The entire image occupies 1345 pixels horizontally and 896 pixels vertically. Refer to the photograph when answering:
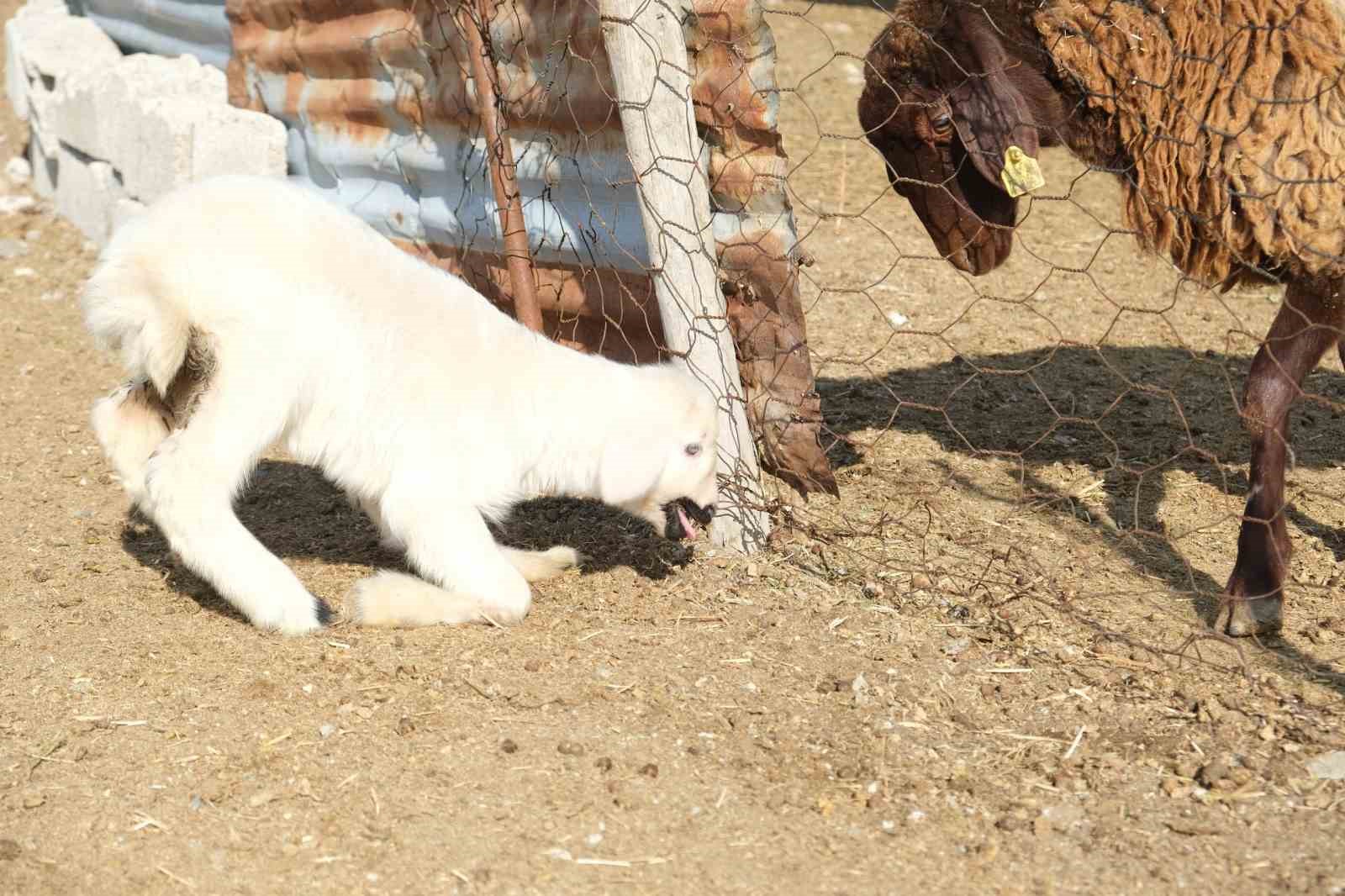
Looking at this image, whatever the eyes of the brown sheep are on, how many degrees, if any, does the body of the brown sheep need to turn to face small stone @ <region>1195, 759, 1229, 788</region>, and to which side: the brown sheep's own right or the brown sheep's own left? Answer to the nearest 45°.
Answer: approximately 90° to the brown sheep's own left

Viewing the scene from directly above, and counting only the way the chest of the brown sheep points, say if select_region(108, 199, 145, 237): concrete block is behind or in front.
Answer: in front

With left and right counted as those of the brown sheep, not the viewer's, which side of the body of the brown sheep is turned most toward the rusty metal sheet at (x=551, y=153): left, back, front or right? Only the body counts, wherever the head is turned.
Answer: front

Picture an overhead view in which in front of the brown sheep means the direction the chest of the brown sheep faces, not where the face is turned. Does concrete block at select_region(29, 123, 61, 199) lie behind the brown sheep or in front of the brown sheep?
in front

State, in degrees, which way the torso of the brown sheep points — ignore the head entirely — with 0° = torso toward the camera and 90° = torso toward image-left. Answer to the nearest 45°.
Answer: approximately 90°

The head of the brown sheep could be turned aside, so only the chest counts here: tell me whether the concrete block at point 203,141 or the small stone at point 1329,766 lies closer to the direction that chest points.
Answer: the concrete block

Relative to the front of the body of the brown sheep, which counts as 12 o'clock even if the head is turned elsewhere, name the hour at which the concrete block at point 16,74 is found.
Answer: The concrete block is roughly at 1 o'clock from the brown sheep.

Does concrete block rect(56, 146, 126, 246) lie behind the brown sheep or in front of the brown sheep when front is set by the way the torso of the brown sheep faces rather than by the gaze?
in front
